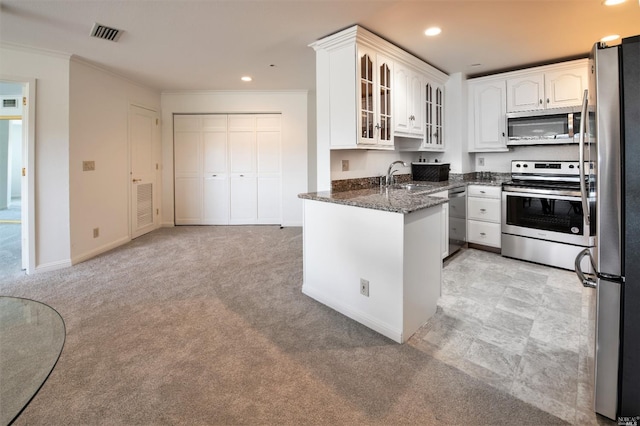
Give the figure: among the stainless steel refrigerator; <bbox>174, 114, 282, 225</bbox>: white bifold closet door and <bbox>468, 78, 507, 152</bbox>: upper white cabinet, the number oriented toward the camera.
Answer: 2

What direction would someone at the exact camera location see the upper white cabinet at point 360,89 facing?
facing the viewer and to the right of the viewer

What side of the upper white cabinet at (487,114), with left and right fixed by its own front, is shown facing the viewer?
front

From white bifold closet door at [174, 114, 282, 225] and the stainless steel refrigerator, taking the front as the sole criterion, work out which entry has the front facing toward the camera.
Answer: the white bifold closet door

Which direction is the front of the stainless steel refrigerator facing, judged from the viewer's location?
facing to the left of the viewer

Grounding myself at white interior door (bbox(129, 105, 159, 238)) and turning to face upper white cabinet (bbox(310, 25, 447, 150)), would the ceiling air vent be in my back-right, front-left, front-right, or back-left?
front-right

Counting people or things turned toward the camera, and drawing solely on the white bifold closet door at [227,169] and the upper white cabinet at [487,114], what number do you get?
2

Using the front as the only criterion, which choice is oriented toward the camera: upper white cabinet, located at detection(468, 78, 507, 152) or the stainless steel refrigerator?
the upper white cabinet

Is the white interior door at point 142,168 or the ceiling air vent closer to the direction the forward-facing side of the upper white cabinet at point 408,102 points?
the ceiling air vent

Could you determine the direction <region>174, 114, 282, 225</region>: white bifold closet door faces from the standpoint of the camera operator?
facing the viewer

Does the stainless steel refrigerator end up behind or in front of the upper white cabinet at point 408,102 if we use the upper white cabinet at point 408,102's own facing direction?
in front
